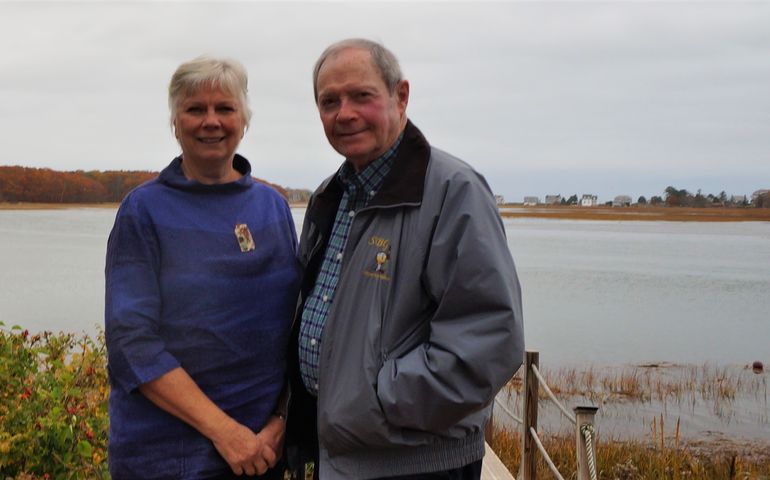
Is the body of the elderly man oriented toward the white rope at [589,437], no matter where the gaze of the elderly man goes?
no

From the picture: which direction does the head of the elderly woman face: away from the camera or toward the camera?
toward the camera

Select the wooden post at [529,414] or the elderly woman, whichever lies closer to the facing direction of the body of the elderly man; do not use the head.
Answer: the elderly woman

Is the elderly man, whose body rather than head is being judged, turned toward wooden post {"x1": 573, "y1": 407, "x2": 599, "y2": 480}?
no

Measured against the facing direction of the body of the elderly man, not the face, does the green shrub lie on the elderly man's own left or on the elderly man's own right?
on the elderly man's own right

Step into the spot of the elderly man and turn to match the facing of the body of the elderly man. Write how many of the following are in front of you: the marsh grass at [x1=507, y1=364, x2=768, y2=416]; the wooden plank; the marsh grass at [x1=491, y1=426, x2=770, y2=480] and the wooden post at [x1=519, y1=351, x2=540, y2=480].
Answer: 0

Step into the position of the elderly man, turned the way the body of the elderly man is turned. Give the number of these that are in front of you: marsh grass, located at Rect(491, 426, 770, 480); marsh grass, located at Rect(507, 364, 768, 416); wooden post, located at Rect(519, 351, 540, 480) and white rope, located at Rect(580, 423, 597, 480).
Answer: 0

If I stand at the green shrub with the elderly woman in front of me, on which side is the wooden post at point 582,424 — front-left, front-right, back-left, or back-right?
front-left

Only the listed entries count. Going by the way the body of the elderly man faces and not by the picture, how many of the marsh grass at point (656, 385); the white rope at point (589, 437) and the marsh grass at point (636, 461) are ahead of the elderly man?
0

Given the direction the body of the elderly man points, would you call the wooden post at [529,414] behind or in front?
behind

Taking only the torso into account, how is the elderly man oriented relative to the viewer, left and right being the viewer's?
facing the viewer and to the left of the viewer

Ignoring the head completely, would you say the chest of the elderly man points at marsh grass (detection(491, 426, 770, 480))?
no
